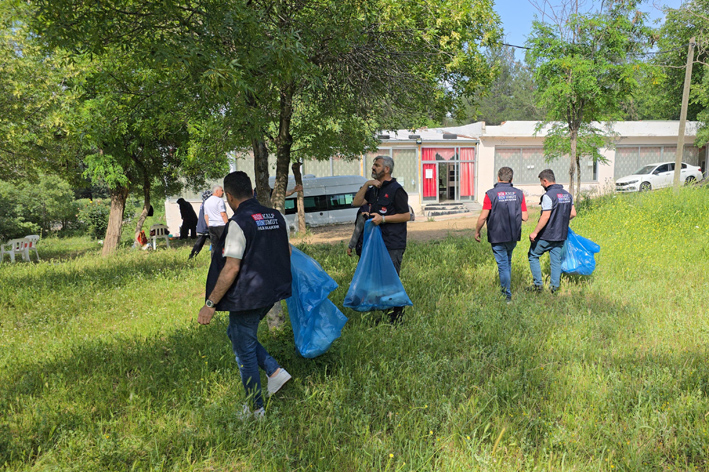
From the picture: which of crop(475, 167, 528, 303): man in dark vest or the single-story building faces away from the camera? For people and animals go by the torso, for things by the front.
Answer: the man in dark vest

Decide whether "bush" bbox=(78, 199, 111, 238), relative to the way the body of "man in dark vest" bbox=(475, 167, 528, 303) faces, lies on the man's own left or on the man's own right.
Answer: on the man's own left

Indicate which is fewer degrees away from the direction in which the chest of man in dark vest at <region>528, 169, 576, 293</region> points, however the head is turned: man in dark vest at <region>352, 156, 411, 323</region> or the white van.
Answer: the white van

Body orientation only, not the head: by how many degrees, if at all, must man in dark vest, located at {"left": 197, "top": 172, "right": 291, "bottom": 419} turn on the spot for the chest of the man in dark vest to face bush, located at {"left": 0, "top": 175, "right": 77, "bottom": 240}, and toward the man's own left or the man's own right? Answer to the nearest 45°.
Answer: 0° — they already face it

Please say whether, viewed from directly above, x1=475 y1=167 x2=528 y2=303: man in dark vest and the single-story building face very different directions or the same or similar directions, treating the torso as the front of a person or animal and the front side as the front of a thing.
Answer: very different directions

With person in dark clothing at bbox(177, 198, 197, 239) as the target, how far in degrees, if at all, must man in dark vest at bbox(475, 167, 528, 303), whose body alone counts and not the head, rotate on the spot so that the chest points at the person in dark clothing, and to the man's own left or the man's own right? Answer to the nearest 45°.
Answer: approximately 45° to the man's own left

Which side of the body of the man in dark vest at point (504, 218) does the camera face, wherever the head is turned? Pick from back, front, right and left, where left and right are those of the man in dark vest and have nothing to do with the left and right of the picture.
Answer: back

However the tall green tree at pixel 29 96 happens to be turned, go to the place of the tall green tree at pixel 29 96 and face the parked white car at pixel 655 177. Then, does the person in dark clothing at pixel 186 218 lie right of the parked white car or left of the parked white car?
left

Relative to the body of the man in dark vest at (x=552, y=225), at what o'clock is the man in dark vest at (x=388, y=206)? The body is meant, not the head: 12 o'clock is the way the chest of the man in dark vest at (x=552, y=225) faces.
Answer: the man in dark vest at (x=388, y=206) is roughly at 9 o'clock from the man in dark vest at (x=552, y=225).

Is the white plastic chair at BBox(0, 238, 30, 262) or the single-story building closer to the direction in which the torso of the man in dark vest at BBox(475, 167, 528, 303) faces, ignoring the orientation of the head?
the single-story building

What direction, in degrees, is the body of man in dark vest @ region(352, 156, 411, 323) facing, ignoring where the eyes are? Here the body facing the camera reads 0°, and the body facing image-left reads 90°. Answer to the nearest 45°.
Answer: approximately 45°

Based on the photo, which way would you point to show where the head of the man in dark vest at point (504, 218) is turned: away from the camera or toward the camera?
away from the camera

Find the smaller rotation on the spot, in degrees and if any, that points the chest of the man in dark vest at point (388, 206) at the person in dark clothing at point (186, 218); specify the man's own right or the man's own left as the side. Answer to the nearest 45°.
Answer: approximately 90° to the man's own right
